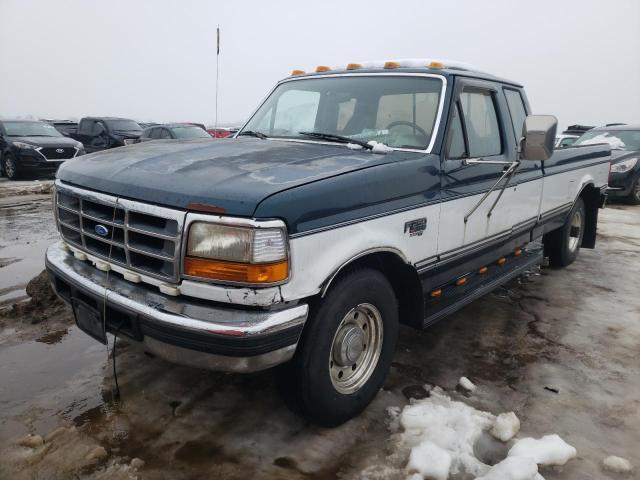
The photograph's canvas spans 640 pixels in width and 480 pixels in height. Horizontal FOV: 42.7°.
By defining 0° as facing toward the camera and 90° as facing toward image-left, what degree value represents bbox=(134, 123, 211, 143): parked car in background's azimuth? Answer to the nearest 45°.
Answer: approximately 315°

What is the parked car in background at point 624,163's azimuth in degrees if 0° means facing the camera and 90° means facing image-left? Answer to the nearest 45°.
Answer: approximately 45°
